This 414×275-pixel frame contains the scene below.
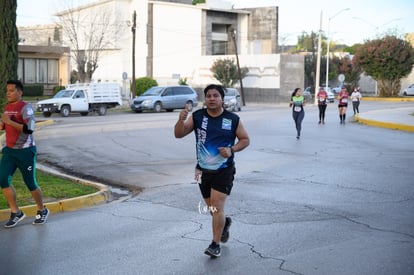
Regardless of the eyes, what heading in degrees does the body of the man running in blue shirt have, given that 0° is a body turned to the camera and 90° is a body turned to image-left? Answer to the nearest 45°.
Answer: approximately 0°

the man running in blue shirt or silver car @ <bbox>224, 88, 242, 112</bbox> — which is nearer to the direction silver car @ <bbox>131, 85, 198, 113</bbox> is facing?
the man running in blue shirt

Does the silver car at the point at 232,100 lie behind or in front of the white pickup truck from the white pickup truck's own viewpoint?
behind

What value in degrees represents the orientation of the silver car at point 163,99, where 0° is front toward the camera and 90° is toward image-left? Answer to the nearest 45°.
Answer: approximately 45°

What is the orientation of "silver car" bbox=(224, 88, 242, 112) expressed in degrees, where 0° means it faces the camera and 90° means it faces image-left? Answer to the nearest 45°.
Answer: approximately 45°

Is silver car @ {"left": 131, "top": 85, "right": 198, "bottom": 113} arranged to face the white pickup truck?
yes
